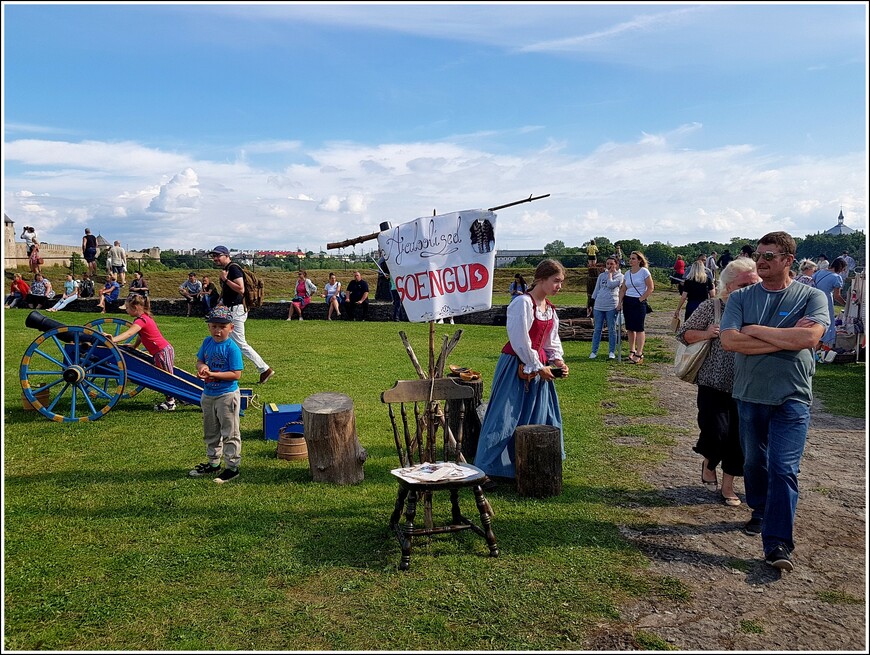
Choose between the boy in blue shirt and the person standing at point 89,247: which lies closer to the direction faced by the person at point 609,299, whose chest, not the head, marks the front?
the boy in blue shirt

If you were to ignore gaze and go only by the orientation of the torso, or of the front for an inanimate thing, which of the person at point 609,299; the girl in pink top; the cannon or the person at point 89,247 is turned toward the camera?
the person at point 609,299

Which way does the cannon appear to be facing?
to the viewer's left

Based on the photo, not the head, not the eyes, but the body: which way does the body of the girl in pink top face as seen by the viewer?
to the viewer's left

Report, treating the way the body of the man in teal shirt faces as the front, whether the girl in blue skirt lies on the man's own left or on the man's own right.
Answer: on the man's own right

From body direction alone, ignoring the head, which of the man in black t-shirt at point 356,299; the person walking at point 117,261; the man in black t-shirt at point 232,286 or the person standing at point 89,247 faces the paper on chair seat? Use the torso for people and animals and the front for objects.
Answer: the man in black t-shirt at point 356,299

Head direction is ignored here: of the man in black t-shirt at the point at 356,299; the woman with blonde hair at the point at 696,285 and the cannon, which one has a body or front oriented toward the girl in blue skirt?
the man in black t-shirt
